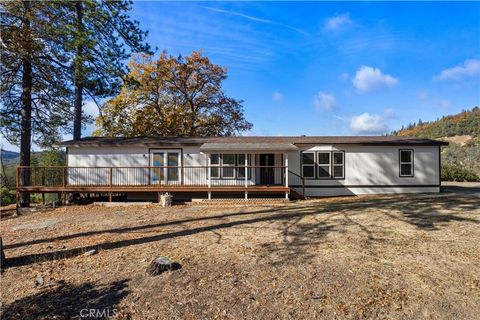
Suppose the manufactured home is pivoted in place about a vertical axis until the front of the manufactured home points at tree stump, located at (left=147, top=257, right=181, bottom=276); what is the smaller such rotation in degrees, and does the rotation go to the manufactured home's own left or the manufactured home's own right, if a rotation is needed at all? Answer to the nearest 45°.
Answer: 0° — it already faces it

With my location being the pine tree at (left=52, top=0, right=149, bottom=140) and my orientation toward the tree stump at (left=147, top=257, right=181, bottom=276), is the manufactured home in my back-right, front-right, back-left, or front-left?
front-left

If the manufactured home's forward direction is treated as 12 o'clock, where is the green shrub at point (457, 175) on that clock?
The green shrub is roughly at 8 o'clock from the manufactured home.

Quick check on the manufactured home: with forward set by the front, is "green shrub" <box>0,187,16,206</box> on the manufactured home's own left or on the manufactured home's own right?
on the manufactured home's own right

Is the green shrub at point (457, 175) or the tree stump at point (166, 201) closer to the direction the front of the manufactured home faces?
the tree stump

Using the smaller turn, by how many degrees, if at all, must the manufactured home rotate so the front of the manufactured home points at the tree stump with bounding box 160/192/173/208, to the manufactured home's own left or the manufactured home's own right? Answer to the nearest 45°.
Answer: approximately 45° to the manufactured home's own right

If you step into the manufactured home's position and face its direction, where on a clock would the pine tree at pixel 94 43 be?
The pine tree is roughly at 3 o'clock from the manufactured home.

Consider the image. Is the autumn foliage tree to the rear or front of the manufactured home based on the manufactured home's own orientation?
to the rear

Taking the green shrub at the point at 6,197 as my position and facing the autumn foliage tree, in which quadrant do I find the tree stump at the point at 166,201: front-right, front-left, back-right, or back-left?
front-right

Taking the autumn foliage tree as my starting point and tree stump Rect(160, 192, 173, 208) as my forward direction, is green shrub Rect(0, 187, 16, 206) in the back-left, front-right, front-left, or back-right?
front-right

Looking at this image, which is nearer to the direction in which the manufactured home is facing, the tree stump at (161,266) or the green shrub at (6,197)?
the tree stump

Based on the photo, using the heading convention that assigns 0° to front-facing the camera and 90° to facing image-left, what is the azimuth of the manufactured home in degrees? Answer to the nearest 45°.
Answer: approximately 0°

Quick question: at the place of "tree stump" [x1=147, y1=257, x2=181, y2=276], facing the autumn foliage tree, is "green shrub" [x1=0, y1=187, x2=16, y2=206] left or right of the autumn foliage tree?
left

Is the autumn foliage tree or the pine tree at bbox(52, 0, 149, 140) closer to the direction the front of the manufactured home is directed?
the pine tree

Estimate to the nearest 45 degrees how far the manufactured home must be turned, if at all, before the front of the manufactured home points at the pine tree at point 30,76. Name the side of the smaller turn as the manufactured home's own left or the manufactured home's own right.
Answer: approximately 90° to the manufactured home's own right
